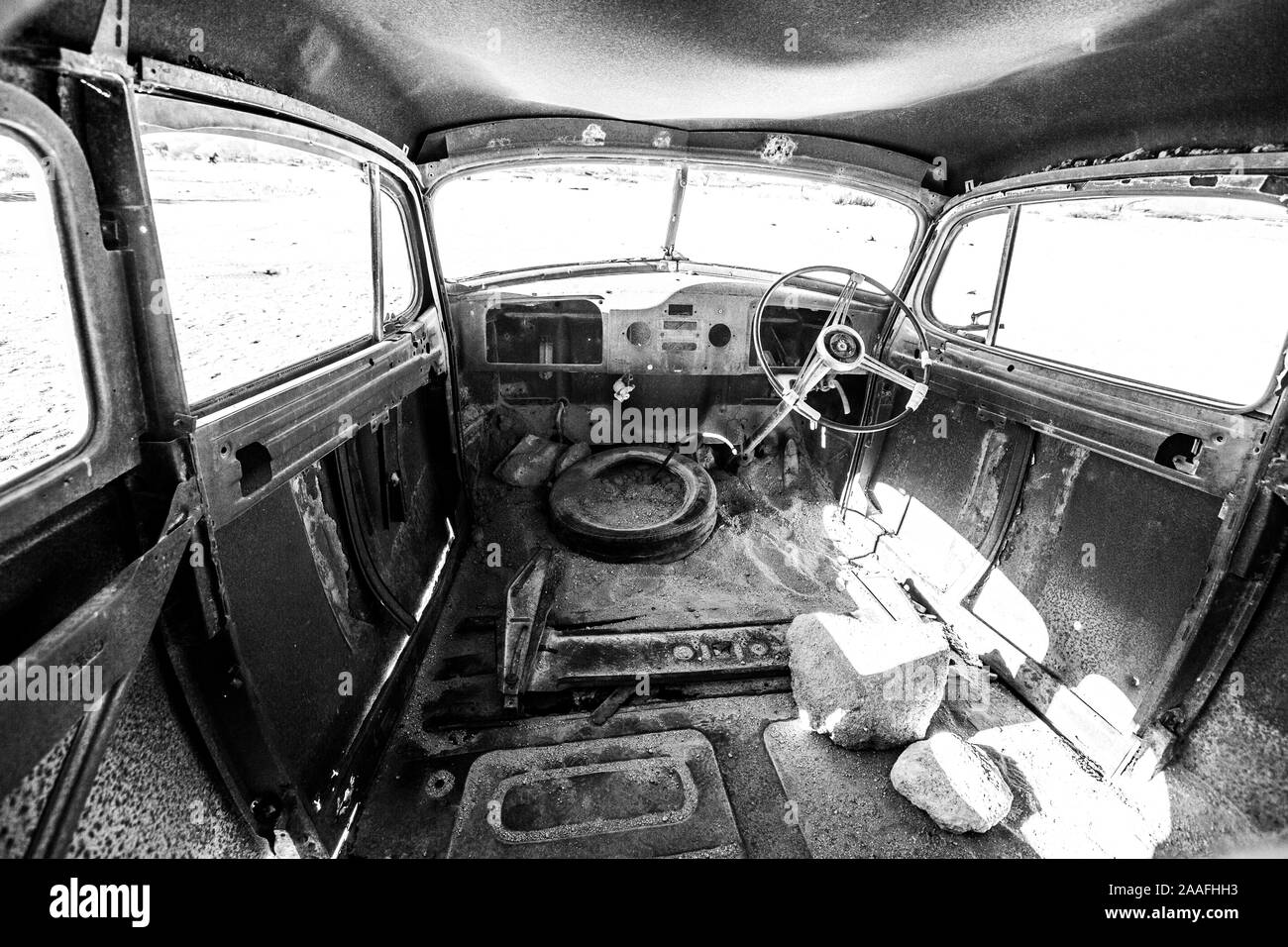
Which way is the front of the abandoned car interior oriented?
away from the camera

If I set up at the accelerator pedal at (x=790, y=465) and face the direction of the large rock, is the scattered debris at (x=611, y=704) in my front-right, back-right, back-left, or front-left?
front-right
